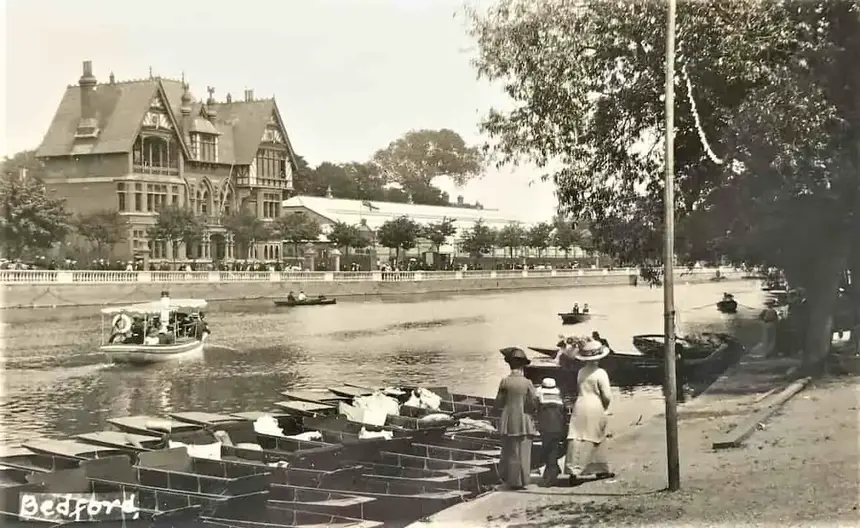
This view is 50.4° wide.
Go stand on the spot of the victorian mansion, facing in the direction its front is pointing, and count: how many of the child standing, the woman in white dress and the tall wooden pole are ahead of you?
3

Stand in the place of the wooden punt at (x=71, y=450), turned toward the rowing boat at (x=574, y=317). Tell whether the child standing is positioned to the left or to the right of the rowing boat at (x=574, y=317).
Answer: right

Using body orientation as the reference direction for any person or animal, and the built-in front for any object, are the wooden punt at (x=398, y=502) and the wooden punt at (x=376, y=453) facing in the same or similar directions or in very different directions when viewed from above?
same or similar directions

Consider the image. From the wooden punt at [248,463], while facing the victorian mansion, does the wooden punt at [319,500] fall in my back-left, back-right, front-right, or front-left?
back-right

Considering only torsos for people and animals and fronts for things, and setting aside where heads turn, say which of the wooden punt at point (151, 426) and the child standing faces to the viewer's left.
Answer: the wooden punt

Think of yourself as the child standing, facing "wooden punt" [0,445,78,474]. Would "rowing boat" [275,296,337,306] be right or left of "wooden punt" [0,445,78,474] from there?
right

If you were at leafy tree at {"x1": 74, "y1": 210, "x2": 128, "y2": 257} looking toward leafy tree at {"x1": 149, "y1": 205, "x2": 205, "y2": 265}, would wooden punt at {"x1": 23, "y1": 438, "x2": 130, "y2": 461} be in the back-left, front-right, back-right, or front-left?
back-right

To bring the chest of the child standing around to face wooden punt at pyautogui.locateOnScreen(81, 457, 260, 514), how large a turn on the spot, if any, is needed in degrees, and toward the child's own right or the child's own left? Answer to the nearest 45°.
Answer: approximately 135° to the child's own left

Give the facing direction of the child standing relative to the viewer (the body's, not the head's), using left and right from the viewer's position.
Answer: facing away from the viewer

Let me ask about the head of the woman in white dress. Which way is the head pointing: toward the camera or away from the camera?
away from the camera
